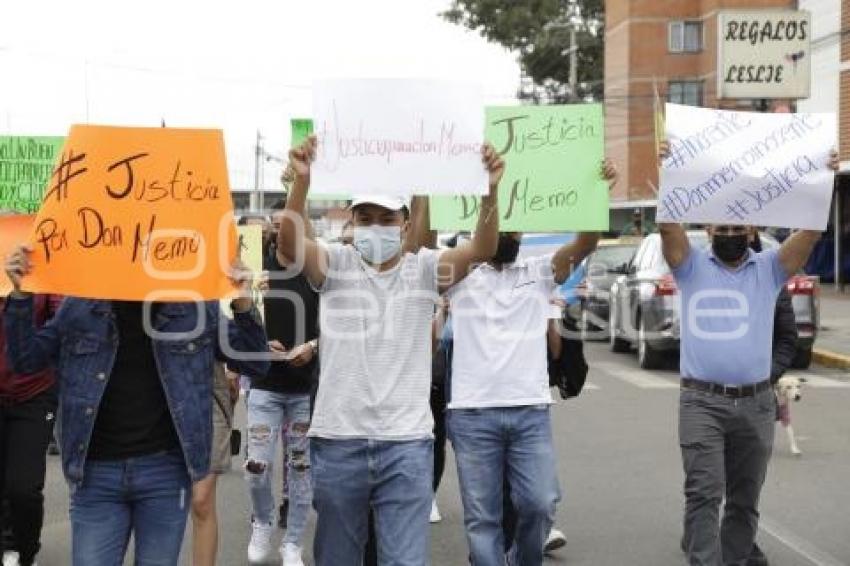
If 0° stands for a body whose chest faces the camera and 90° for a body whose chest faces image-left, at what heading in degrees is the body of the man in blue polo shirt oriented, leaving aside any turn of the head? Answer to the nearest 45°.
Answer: approximately 0°

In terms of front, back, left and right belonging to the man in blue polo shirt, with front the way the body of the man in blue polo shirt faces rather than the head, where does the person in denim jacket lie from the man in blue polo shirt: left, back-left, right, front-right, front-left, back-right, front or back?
front-right

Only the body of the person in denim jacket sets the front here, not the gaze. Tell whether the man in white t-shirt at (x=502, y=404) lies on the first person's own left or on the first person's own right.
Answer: on the first person's own left

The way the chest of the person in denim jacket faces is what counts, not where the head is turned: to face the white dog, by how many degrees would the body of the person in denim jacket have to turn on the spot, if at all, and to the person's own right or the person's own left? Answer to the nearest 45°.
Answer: approximately 135° to the person's own left

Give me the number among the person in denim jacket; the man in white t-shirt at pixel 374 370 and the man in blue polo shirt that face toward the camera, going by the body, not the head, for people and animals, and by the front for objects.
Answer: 3

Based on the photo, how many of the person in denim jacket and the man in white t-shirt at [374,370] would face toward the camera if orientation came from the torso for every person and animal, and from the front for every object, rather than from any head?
2

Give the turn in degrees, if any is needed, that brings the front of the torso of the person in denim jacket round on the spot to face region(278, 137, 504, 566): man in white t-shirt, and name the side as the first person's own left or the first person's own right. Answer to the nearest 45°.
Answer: approximately 90° to the first person's own left

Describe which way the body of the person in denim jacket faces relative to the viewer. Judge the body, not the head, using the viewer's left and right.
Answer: facing the viewer

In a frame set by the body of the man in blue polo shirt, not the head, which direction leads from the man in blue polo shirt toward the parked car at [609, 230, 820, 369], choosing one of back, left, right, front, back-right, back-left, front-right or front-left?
back

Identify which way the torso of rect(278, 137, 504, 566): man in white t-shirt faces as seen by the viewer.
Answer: toward the camera

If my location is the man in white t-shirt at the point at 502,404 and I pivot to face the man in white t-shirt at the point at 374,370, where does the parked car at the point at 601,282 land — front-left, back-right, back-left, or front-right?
back-right

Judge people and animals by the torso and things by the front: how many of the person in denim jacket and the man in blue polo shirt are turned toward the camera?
2

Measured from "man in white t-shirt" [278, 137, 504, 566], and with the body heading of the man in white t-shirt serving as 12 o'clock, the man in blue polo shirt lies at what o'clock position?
The man in blue polo shirt is roughly at 8 o'clock from the man in white t-shirt.
